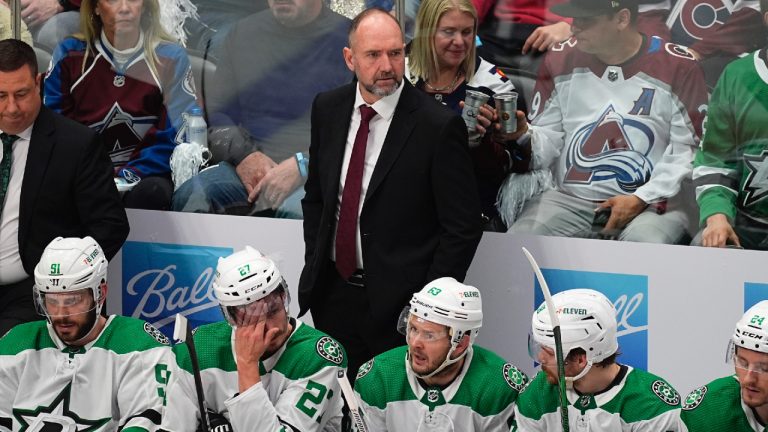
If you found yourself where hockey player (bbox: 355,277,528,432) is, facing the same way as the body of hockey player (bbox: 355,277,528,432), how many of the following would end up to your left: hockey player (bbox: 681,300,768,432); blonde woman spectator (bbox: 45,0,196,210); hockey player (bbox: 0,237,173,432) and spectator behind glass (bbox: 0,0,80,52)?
1

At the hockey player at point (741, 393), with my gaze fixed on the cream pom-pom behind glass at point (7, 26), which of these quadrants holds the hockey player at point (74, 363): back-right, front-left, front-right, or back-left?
front-left

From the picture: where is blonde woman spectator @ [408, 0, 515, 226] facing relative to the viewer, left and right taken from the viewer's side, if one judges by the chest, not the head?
facing the viewer

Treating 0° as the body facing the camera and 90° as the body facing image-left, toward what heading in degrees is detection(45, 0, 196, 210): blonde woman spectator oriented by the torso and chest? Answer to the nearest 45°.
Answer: approximately 0°

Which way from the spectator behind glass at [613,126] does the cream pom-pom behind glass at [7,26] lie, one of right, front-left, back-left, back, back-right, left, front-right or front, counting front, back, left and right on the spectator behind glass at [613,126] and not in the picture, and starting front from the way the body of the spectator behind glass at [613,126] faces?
right

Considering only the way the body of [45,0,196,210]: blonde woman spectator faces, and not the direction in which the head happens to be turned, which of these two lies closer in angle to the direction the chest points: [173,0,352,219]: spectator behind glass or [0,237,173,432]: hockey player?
the hockey player

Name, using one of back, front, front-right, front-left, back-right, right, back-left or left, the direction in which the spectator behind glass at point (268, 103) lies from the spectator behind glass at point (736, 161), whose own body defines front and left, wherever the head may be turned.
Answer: right

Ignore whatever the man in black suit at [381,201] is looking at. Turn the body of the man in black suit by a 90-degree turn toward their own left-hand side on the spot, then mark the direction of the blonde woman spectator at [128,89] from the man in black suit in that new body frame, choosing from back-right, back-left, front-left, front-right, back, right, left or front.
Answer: back

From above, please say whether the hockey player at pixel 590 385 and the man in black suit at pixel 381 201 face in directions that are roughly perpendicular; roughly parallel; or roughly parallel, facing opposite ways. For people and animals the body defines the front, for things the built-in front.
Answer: roughly parallel

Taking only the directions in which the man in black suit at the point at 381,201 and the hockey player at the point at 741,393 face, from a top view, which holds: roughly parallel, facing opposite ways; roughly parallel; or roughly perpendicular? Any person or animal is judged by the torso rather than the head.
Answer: roughly parallel

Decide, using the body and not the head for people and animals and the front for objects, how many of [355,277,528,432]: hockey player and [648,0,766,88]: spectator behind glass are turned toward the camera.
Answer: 2

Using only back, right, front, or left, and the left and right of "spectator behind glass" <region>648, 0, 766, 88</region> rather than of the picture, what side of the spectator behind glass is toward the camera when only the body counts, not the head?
front

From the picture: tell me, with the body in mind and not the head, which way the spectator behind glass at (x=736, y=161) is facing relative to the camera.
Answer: toward the camera

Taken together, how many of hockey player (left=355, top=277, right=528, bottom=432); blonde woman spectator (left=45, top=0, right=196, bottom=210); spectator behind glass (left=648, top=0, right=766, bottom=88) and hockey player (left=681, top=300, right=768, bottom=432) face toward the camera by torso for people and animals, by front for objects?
4

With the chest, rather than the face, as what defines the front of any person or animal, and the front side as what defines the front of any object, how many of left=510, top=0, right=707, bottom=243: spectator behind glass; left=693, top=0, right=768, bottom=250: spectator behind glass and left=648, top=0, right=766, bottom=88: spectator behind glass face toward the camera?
3

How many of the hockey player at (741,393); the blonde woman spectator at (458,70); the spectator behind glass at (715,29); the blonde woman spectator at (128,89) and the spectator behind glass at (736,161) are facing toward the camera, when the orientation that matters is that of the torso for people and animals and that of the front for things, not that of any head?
5
